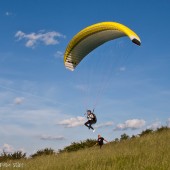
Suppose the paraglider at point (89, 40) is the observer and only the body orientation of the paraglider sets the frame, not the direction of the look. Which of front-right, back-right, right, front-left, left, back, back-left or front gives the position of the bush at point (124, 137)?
back-right

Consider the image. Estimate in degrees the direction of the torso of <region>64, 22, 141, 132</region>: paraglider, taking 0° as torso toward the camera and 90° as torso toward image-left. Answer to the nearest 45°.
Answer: approximately 45°
